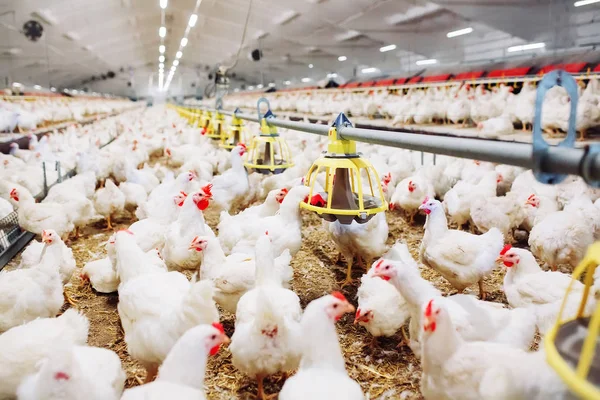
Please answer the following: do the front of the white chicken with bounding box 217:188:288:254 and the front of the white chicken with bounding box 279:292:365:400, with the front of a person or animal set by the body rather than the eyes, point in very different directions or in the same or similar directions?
same or similar directions

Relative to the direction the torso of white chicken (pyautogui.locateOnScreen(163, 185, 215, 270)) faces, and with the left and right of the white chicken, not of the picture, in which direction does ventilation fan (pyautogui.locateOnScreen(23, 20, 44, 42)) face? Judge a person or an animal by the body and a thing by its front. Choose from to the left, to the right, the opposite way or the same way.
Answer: to the right

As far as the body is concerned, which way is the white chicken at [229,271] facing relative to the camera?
to the viewer's left

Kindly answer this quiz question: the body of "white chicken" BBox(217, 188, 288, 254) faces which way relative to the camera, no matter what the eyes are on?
to the viewer's right

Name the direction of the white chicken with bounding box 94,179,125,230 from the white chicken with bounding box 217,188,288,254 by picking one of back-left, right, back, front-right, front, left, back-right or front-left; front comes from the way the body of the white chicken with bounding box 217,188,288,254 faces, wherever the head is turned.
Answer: back-left

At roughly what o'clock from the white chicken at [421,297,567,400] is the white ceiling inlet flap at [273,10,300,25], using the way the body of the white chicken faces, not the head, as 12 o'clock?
The white ceiling inlet flap is roughly at 2 o'clock from the white chicken.

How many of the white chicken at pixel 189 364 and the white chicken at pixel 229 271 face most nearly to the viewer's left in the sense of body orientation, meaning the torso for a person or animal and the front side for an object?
1

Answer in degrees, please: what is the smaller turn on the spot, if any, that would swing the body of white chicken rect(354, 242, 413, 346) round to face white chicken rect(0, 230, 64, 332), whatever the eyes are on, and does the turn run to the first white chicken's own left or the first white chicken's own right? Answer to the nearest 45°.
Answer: approximately 45° to the first white chicken's own right

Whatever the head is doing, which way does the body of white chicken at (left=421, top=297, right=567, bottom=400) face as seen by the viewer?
to the viewer's left

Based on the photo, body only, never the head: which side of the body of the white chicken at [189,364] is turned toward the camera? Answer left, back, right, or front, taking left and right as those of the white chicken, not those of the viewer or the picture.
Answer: right

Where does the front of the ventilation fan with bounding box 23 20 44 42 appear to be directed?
toward the camera

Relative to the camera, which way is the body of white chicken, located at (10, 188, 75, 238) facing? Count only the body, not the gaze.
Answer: to the viewer's left
